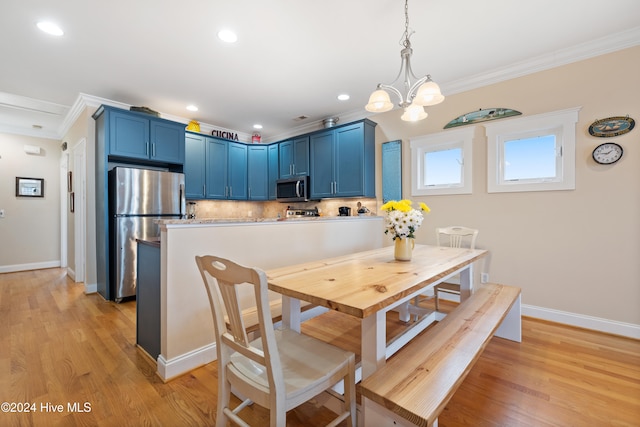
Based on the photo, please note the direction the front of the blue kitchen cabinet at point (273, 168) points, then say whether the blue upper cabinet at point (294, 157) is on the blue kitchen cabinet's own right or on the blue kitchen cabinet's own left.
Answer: on the blue kitchen cabinet's own left

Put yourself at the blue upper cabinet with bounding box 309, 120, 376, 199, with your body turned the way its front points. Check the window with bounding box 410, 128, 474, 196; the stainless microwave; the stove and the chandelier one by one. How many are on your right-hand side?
2

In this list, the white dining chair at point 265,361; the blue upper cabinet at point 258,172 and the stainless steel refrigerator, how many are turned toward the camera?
2

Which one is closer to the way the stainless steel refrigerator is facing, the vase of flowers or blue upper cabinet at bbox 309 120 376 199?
the vase of flowers

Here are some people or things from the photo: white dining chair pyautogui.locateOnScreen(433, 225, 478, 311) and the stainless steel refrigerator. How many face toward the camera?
2

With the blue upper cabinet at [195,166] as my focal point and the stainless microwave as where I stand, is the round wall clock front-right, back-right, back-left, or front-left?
back-left

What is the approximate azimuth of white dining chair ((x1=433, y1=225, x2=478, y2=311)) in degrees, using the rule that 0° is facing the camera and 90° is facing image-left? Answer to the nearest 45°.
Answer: approximately 0°
